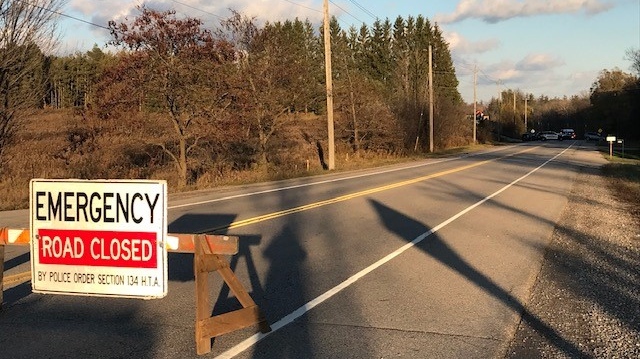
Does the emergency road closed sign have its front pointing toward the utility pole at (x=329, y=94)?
no

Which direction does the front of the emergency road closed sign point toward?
toward the camera
